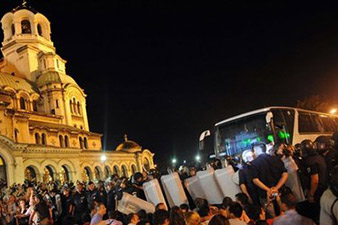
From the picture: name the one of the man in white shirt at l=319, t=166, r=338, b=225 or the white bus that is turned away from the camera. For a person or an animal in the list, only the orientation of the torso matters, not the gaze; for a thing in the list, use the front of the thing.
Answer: the man in white shirt

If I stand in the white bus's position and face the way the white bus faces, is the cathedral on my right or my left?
on my right

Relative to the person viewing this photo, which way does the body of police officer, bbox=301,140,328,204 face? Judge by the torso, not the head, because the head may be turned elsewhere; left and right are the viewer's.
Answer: facing away from the viewer and to the left of the viewer

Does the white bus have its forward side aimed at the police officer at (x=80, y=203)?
yes

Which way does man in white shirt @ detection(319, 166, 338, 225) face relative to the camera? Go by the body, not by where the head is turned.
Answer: away from the camera

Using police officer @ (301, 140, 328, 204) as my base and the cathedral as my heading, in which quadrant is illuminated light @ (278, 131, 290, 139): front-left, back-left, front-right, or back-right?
front-right

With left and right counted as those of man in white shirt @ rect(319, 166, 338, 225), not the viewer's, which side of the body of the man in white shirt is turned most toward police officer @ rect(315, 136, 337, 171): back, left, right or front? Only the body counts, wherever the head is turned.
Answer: front

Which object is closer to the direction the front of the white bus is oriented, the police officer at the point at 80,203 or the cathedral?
the police officer

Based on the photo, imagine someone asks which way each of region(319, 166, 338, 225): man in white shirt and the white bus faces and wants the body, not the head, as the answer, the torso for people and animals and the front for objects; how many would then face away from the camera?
1

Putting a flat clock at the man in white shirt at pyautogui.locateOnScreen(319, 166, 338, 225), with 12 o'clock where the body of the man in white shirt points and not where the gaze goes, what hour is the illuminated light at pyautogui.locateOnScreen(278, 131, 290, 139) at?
The illuminated light is roughly at 12 o'clock from the man in white shirt.

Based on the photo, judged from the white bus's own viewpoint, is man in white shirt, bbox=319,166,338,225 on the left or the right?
on its left
